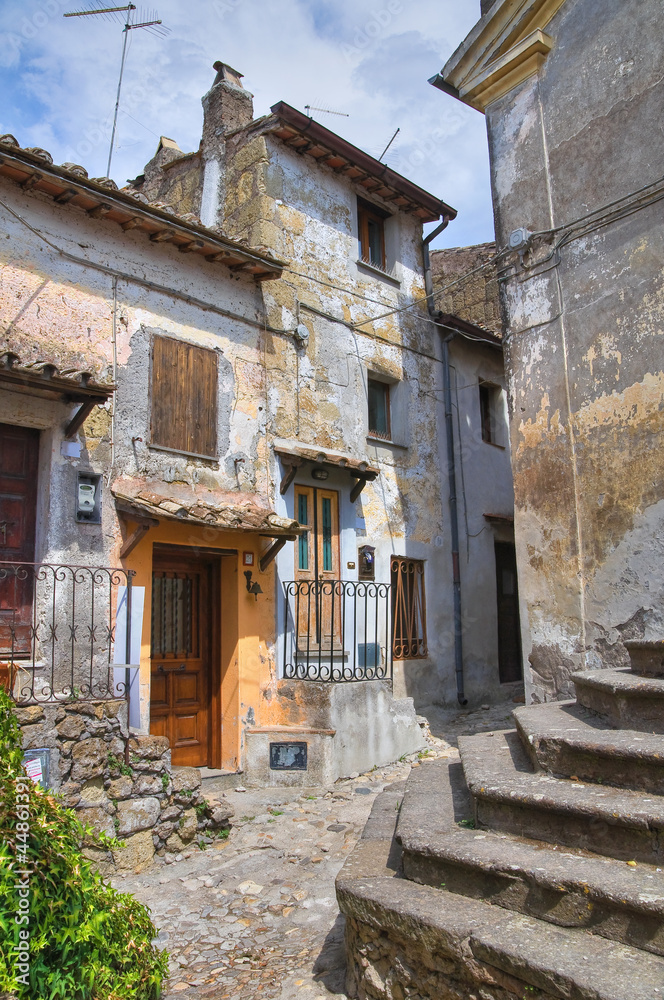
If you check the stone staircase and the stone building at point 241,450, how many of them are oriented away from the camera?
0

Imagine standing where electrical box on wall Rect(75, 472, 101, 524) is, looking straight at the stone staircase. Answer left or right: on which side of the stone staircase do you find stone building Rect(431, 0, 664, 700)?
left

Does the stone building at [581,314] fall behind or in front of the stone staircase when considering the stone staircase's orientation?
behind

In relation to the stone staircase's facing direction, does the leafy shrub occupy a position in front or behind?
in front

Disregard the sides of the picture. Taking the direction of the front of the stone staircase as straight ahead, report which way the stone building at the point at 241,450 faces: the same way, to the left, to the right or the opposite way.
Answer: to the left

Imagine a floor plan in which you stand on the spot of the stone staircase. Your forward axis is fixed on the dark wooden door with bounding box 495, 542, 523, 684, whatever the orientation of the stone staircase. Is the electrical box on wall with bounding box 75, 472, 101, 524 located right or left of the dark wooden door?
left

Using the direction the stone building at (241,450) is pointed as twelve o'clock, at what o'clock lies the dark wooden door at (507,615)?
The dark wooden door is roughly at 9 o'clock from the stone building.

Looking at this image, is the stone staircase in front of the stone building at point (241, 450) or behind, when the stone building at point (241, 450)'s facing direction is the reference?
in front

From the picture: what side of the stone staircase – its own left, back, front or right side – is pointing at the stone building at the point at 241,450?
right

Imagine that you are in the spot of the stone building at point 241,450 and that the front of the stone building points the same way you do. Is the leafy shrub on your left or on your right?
on your right

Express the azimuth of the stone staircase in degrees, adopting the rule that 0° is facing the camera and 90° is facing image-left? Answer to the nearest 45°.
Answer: approximately 45°

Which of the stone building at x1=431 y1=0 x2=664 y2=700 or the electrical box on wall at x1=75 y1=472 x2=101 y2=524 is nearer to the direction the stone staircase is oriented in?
the electrical box on wall
